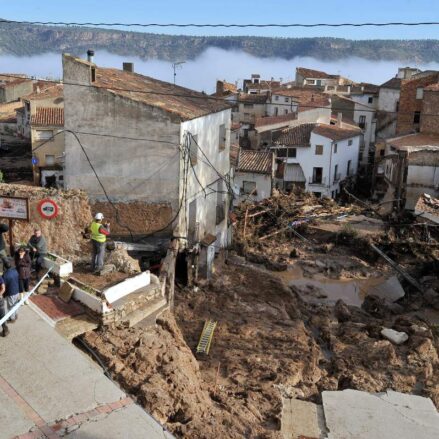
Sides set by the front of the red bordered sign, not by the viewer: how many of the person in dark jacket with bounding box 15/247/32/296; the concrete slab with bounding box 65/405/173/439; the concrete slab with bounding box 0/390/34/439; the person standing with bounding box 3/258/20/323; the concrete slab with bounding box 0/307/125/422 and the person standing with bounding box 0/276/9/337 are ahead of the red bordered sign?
6

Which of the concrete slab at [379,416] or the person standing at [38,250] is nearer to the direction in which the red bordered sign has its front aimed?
the person standing

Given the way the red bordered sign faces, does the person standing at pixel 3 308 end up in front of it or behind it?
in front

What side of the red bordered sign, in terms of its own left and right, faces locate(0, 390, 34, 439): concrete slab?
front

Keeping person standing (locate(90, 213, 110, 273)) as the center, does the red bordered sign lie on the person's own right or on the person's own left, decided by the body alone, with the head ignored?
on the person's own left

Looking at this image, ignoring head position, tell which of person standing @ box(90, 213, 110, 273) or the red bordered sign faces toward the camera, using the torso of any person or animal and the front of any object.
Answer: the red bordered sign

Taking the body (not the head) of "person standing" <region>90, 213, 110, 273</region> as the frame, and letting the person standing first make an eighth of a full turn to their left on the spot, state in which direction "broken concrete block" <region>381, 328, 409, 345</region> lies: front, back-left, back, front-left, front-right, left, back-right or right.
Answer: right

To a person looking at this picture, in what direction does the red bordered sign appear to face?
facing the viewer

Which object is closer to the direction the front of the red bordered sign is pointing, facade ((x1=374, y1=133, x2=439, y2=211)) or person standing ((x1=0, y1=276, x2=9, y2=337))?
the person standing

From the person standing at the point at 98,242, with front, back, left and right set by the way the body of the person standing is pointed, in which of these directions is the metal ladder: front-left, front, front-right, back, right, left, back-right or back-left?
front-right

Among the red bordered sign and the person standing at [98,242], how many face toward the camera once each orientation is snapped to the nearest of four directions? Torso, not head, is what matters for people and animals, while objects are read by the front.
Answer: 1

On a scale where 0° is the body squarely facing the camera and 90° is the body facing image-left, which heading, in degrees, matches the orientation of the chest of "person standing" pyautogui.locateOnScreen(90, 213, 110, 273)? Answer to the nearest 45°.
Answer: approximately 225°

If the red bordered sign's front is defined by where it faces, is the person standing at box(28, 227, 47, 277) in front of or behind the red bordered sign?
in front

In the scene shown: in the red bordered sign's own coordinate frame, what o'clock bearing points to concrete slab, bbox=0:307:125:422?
The concrete slab is roughly at 12 o'clock from the red bordered sign.

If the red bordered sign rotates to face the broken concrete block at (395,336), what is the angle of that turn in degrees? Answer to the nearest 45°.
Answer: approximately 90° to its left
